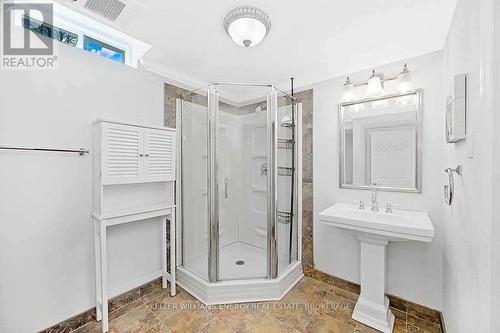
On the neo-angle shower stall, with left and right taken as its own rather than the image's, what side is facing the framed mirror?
left

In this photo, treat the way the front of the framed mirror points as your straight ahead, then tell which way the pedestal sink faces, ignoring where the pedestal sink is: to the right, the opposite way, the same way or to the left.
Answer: the same way

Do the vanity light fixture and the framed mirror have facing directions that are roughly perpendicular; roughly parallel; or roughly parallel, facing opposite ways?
roughly parallel

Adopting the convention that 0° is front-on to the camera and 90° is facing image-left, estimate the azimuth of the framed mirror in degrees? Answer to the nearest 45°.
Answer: approximately 45°

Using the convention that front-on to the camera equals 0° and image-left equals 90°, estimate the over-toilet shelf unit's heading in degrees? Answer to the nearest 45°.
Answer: approximately 315°

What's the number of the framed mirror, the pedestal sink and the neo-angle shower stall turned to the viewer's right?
0

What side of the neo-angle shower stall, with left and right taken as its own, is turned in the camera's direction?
front

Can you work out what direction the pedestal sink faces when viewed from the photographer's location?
facing the viewer and to the left of the viewer

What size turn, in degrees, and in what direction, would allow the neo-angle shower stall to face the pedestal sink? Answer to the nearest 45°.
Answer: approximately 45° to its left
